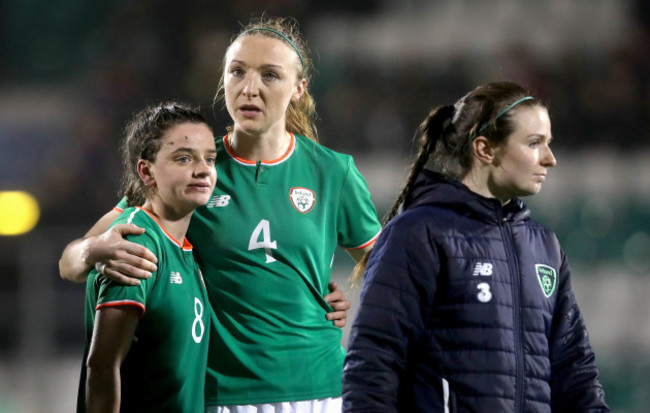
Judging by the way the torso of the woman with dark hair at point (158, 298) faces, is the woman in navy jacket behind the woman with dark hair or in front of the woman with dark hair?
in front

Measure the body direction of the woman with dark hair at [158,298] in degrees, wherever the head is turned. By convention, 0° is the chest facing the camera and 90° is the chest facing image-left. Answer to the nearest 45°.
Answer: approximately 315°

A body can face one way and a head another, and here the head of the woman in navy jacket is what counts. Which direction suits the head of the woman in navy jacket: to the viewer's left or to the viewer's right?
to the viewer's right

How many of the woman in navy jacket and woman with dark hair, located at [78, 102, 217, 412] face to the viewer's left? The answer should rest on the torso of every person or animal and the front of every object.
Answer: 0

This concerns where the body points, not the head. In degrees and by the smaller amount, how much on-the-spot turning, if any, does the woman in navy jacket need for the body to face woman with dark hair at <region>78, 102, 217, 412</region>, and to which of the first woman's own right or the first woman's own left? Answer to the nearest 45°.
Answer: approximately 135° to the first woman's own right

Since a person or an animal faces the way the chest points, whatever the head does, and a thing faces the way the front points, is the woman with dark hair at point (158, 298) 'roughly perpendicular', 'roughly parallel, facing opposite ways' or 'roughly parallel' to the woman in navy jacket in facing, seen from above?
roughly parallel

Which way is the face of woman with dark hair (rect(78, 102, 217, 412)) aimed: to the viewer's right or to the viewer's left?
to the viewer's right

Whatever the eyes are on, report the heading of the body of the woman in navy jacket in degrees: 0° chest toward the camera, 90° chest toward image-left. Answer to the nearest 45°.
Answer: approximately 315°
